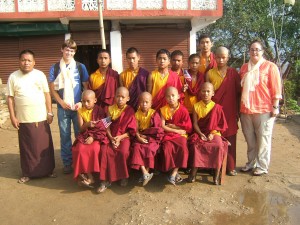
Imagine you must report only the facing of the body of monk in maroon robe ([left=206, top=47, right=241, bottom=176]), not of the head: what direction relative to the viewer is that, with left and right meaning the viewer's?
facing the viewer

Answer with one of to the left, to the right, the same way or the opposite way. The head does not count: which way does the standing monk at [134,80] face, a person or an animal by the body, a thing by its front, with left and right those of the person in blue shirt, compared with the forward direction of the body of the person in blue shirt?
the same way

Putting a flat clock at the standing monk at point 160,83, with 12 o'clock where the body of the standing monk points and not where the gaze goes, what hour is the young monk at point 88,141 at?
The young monk is roughly at 2 o'clock from the standing monk.

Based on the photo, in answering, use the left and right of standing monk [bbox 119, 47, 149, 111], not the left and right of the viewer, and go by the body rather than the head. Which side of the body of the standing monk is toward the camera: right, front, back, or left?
front

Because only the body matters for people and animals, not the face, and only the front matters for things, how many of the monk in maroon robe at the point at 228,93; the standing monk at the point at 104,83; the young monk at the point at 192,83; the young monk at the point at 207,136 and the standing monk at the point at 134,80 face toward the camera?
5

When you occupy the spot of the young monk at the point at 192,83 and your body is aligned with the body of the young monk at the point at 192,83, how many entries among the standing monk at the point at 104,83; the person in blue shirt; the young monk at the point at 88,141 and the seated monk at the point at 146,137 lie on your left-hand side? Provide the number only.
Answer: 0

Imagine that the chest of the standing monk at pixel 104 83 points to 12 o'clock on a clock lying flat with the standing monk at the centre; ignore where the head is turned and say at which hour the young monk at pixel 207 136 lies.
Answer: The young monk is roughly at 10 o'clock from the standing monk.

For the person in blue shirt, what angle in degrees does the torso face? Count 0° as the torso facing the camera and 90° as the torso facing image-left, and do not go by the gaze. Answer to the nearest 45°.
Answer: approximately 0°

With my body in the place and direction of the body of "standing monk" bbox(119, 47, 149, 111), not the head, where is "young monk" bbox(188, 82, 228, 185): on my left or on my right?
on my left

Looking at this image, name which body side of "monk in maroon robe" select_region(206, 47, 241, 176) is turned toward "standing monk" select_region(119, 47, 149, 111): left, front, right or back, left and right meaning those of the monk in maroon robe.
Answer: right

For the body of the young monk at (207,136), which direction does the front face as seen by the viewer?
toward the camera

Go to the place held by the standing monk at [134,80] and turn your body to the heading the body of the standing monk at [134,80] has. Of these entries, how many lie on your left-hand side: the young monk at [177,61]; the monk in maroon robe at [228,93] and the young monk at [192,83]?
3

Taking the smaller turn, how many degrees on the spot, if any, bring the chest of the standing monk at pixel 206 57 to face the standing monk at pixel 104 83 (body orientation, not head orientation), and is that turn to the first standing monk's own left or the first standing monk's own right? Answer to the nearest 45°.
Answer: approximately 45° to the first standing monk's own right

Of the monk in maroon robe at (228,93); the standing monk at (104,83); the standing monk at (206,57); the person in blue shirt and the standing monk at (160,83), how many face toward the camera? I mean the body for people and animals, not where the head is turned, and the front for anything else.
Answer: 5

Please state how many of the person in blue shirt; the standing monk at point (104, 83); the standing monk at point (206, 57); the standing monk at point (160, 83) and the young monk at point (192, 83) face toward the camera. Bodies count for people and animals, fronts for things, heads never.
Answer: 5

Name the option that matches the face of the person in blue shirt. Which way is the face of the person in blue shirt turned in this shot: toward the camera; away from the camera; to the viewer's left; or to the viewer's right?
toward the camera

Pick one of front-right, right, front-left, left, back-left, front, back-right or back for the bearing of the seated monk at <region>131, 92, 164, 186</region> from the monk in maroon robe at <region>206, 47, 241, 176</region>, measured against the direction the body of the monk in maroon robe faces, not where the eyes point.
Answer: front-right

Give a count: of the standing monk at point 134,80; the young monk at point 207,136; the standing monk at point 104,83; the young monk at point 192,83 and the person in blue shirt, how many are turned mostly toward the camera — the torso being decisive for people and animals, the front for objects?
5

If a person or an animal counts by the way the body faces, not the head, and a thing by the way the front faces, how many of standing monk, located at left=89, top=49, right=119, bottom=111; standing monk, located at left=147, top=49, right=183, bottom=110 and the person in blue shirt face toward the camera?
3
